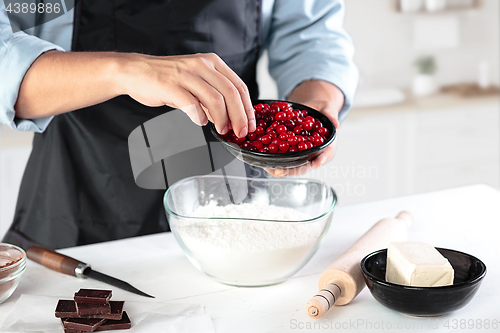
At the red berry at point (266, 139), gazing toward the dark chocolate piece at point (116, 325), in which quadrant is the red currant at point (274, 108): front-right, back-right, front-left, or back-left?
back-right

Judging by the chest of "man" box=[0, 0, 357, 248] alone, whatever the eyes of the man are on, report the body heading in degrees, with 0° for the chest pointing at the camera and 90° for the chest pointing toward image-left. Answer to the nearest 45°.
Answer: approximately 0°

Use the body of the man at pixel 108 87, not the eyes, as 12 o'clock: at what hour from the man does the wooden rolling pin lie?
The wooden rolling pin is roughly at 11 o'clock from the man.

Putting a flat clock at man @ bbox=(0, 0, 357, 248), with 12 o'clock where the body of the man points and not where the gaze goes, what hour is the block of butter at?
The block of butter is roughly at 11 o'clock from the man.
